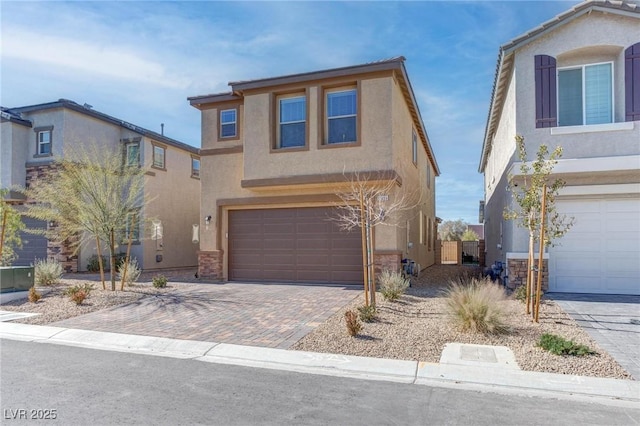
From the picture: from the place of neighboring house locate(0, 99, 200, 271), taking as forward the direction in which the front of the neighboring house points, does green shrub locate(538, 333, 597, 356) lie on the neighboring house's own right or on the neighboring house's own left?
on the neighboring house's own left

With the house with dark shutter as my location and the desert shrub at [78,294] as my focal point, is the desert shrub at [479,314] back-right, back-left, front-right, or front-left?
front-left

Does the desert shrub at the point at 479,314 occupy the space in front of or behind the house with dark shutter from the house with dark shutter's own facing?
in front

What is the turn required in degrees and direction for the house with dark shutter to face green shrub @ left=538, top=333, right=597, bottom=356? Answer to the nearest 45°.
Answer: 0° — it already faces it

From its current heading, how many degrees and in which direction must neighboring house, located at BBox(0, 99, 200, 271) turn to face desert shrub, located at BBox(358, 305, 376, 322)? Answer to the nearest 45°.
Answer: approximately 45° to its left

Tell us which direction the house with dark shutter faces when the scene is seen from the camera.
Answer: facing the viewer

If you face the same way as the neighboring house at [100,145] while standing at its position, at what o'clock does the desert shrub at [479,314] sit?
The desert shrub is roughly at 10 o'clock from the neighboring house.

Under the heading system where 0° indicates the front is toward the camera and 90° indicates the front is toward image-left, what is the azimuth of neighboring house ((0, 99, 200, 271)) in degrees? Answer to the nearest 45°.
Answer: approximately 45°

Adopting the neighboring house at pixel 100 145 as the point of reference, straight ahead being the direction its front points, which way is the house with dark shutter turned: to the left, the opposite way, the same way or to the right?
the same way

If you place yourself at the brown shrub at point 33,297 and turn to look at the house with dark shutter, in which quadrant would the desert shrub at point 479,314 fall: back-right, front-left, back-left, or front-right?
front-right

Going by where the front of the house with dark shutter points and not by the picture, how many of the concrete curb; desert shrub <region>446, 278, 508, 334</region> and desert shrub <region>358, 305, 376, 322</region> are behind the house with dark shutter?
0

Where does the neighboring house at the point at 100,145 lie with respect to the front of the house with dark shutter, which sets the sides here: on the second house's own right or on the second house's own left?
on the second house's own right

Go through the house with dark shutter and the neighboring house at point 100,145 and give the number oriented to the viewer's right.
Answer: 0

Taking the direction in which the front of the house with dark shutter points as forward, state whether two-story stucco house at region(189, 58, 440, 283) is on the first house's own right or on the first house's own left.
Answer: on the first house's own right

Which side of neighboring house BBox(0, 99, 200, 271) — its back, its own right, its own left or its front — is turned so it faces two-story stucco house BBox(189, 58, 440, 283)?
left
